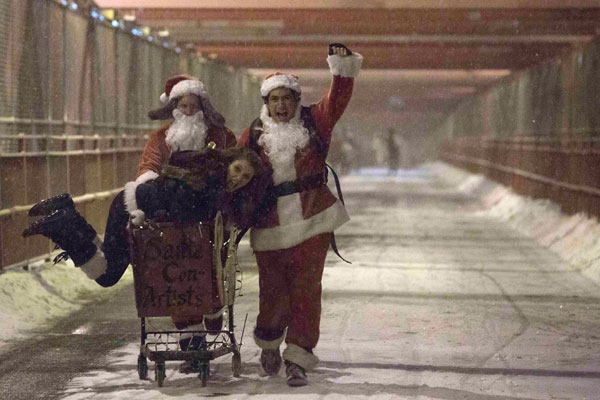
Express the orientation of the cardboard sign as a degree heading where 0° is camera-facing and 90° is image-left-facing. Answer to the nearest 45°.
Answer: approximately 0°

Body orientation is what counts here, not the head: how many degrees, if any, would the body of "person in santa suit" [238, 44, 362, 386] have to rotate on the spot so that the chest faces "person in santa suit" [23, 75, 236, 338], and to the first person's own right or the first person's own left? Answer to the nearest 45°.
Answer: approximately 90° to the first person's own right

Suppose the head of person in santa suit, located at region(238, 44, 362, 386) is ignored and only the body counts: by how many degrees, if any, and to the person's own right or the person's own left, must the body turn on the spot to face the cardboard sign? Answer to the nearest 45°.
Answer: approximately 45° to the person's own right

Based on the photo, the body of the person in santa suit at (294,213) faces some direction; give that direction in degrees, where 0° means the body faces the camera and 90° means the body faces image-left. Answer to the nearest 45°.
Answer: approximately 0°

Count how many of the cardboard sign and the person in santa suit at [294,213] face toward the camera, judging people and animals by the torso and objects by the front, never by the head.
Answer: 2

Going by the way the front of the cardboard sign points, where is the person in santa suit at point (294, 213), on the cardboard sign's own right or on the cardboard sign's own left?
on the cardboard sign's own left
